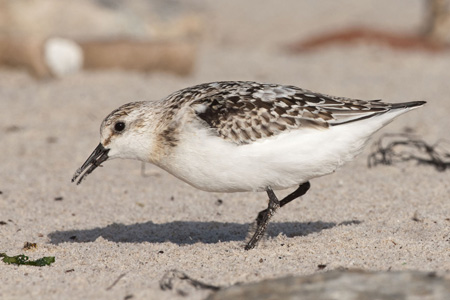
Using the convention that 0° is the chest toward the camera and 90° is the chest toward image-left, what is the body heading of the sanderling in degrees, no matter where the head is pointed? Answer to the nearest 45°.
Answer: approximately 90°

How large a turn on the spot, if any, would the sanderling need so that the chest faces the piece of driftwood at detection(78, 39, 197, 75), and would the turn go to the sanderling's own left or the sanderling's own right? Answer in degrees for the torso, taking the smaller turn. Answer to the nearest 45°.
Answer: approximately 90° to the sanderling's own right

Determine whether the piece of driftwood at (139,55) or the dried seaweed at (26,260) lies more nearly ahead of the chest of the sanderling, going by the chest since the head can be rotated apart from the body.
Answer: the dried seaweed

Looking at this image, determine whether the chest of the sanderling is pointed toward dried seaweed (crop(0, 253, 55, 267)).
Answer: yes

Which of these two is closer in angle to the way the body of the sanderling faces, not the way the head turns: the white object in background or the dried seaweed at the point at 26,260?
the dried seaweed

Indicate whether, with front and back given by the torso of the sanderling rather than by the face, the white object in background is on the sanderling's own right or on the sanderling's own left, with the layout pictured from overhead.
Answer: on the sanderling's own right

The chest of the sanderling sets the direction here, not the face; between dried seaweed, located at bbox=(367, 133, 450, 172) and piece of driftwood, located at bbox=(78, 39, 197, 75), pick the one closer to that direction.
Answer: the piece of driftwood

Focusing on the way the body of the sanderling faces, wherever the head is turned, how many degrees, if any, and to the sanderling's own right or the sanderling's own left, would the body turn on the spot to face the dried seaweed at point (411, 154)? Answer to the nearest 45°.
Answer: approximately 135° to the sanderling's own right
